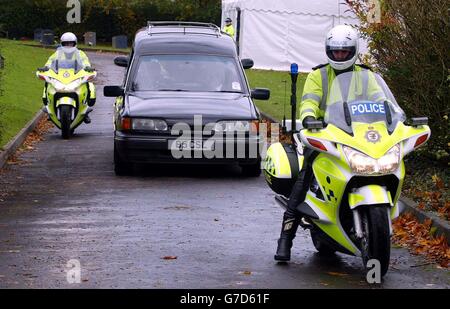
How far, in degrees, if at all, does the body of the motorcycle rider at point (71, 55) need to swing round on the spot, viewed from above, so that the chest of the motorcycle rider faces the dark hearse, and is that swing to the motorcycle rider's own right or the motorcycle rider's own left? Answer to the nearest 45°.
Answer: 0° — they already face it

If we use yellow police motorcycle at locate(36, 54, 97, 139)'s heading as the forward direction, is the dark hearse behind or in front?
in front

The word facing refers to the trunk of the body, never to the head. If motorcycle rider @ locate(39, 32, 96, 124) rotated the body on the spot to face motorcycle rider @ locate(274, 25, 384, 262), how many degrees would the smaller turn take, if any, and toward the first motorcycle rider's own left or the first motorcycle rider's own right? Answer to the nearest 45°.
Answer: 0° — they already face them

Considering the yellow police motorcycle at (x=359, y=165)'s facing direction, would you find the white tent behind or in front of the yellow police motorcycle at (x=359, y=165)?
behind

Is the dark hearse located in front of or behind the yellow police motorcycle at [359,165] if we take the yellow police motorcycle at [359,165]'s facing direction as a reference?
behind

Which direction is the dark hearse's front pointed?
toward the camera

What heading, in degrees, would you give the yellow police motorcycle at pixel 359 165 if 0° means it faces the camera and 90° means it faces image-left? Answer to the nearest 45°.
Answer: approximately 315°

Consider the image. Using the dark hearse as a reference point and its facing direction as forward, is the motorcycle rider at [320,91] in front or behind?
in front

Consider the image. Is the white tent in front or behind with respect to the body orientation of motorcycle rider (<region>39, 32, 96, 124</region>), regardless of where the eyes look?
behind
